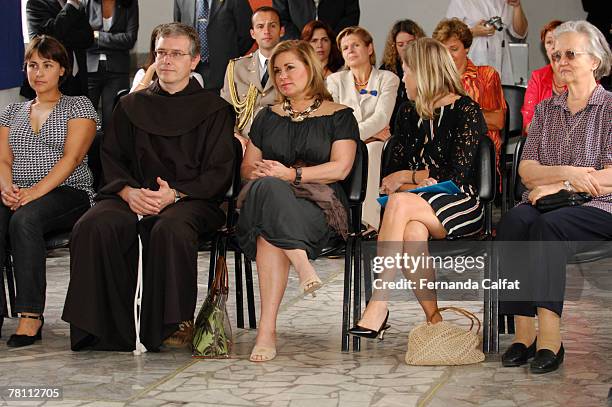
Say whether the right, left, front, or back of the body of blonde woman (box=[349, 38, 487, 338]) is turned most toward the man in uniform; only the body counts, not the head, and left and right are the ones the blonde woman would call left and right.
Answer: right

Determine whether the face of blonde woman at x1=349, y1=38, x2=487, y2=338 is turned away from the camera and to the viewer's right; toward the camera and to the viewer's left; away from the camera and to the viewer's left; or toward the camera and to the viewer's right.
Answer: away from the camera and to the viewer's left

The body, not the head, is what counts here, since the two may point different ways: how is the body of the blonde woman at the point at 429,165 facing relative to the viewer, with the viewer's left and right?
facing the viewer and to the left of the viewer

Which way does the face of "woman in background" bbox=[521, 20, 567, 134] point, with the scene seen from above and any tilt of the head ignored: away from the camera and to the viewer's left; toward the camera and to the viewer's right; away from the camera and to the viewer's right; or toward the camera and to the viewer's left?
toward the camera and to the viewer's left

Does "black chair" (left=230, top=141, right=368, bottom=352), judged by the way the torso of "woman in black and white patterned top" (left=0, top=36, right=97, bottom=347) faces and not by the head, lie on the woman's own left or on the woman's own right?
on the woman's own left

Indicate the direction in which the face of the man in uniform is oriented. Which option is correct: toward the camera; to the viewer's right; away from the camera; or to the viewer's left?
toward the camera

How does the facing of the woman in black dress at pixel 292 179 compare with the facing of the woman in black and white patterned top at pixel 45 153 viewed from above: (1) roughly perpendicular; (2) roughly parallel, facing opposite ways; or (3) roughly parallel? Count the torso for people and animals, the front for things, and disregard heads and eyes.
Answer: roughly parallel

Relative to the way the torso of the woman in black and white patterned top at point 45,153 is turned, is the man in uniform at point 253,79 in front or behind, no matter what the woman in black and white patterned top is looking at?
behind

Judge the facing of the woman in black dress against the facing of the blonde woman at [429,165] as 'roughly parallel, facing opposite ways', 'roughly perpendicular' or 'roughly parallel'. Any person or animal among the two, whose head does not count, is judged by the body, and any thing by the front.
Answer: roughly parallel

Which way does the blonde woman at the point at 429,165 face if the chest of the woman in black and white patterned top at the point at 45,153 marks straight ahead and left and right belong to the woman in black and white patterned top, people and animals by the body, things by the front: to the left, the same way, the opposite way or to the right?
the same way

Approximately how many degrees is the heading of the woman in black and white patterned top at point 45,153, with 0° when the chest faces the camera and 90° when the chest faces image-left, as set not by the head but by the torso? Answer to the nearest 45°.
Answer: approximately 45°

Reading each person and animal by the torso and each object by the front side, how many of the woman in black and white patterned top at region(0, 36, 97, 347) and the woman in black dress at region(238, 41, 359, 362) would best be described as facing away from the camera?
0

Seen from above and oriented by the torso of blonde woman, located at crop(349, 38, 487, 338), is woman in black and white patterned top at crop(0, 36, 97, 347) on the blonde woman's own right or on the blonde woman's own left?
on the blonde woman's own right

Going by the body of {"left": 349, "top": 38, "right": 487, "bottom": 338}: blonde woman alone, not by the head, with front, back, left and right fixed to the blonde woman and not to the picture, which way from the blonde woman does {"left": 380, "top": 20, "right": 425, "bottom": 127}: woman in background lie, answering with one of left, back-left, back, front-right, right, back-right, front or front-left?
back-right

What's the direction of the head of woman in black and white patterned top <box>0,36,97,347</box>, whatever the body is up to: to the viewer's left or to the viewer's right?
to the viewer's left

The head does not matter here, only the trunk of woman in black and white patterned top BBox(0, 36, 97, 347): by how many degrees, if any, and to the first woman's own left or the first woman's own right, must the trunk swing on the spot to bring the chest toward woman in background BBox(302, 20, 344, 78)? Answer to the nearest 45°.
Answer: approximately 180°
